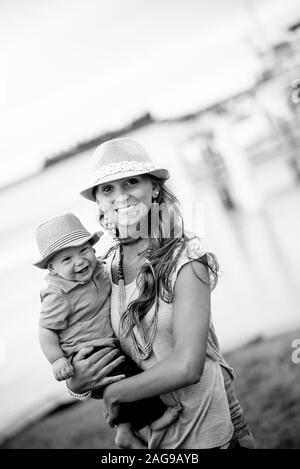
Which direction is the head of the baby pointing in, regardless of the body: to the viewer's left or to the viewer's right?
to the viewer's right

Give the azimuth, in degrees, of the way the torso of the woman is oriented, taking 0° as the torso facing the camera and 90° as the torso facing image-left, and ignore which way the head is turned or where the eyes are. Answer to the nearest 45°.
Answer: approximately 45°
